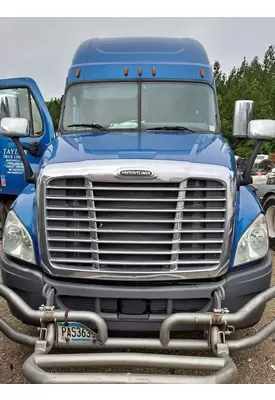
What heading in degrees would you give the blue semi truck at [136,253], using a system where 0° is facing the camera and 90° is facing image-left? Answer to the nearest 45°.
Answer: approximately 0°
